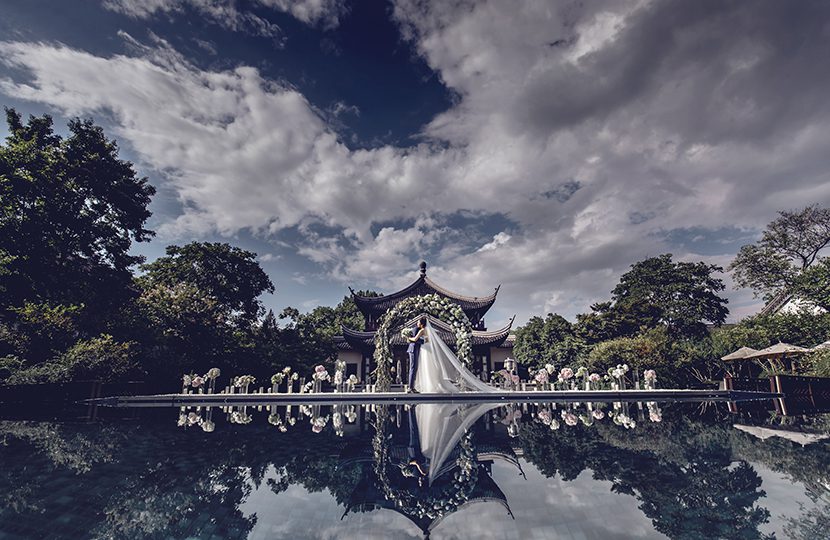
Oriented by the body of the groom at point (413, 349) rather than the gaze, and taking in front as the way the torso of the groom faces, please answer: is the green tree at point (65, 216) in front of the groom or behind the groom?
behind

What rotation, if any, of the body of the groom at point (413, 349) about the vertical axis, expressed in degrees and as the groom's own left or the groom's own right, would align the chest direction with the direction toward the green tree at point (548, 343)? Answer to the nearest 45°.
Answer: approximately 45° to the groom's own left

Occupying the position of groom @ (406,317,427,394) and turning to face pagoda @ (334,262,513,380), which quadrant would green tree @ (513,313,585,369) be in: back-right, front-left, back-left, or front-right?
front-right

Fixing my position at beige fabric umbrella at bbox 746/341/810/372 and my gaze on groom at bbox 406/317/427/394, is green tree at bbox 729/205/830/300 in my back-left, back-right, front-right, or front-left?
back-right

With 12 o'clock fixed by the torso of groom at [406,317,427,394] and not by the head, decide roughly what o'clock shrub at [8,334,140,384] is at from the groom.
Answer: The shrub is roughly at 6 o'clock from the groom.

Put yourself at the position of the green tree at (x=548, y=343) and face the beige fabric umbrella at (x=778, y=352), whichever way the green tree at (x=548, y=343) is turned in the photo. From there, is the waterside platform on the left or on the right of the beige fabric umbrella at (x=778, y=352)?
right

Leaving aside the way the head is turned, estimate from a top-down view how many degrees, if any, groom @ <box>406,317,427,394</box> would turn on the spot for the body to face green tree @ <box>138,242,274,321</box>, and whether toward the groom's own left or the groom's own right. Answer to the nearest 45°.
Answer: approximately 135° to the groom's own left

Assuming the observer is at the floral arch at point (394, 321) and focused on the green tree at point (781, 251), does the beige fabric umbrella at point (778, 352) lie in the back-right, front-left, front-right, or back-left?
front-right

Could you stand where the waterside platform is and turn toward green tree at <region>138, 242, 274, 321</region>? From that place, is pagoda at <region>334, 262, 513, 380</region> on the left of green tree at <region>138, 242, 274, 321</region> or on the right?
right

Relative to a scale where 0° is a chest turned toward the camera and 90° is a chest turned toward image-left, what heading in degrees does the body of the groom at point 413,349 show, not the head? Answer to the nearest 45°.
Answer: approximately 270°

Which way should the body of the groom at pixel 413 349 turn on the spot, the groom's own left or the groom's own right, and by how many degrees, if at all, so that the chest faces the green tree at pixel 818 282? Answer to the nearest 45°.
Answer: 0° — they already face it

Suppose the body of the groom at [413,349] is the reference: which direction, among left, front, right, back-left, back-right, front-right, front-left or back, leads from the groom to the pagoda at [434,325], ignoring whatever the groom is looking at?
left
